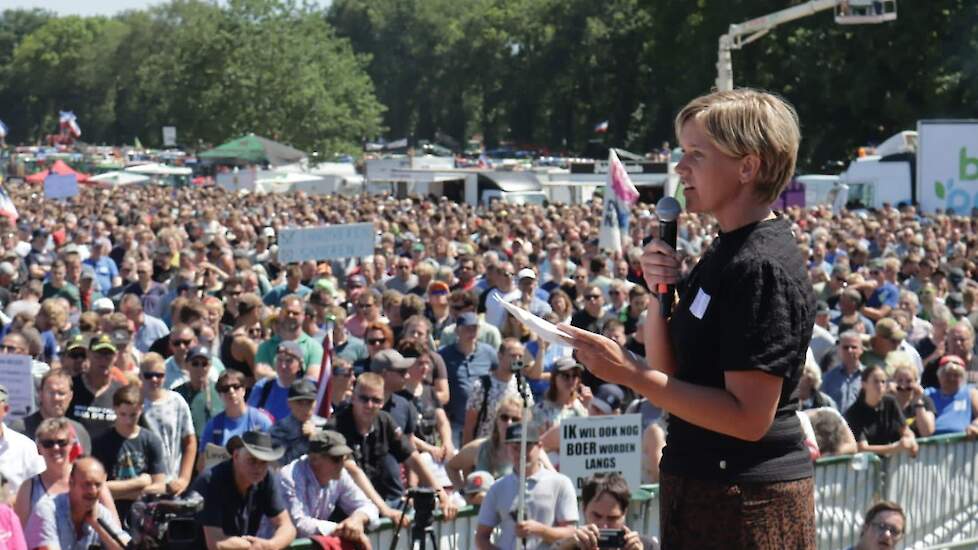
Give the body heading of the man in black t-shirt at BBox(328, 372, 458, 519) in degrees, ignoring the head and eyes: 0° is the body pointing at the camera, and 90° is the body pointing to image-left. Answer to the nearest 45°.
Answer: approximately 0°

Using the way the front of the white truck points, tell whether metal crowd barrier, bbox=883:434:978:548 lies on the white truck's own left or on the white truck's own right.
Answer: on the white truck's own left

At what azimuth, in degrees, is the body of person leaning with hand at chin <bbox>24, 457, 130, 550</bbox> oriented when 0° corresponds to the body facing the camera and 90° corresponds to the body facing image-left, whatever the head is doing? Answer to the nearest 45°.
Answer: approximately 315°

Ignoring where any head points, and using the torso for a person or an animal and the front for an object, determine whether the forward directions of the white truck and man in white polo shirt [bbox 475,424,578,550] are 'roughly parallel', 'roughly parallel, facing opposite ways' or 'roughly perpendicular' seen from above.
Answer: roughly perpendicular

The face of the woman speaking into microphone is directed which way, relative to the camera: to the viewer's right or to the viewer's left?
to the viewer's left

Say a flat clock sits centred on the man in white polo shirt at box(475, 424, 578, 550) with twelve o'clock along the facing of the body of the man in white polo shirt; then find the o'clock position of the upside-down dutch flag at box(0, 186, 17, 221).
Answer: The upside-down dutch flag is roughly at 5 o'clock from the man in white polo shirt.

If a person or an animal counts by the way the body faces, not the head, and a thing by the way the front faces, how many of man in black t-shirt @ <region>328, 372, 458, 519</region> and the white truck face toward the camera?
1

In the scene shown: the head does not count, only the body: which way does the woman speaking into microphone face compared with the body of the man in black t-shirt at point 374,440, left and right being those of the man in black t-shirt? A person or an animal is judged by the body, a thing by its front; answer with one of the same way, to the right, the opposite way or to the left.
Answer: to the right

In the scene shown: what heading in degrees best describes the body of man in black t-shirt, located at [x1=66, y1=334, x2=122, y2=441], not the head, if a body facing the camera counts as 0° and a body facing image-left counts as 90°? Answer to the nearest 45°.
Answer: approximately 0°
